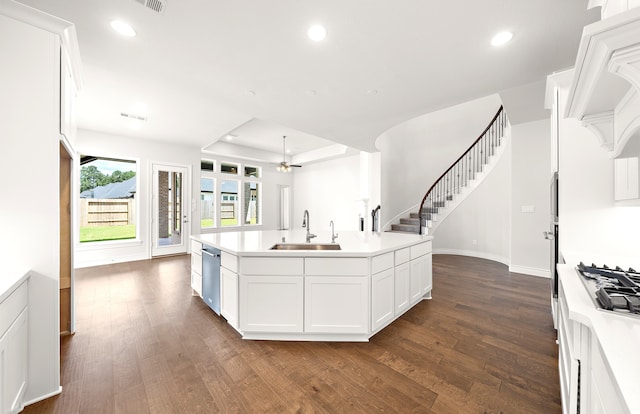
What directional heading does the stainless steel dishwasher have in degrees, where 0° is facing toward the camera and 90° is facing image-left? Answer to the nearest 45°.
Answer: approximately 45°

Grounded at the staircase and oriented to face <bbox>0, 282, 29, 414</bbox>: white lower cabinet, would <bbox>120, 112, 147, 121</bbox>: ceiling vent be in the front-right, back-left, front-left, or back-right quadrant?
front-right

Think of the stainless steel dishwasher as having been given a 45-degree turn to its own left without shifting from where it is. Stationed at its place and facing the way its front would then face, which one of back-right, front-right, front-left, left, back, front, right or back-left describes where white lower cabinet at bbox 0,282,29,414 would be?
front-right

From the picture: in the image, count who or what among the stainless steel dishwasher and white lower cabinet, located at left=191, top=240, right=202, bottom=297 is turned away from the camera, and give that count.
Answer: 0

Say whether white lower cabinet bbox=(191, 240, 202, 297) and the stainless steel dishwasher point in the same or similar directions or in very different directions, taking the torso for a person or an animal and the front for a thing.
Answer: same or similar directions

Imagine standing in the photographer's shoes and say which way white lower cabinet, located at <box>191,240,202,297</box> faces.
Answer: facing the viewer and to the left of the viewer

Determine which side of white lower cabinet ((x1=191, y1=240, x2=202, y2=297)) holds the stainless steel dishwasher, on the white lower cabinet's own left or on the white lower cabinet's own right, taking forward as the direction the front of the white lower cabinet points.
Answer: on the white lower cabinet's own left

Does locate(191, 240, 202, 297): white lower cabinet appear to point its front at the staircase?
no

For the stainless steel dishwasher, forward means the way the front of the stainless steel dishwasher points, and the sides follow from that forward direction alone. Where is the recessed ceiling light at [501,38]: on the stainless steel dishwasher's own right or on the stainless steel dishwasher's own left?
on the stainless steel dishwasher's own left

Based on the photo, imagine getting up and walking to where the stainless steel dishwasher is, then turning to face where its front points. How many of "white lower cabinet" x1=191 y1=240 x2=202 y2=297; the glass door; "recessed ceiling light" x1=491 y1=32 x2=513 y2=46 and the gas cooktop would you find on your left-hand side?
2
